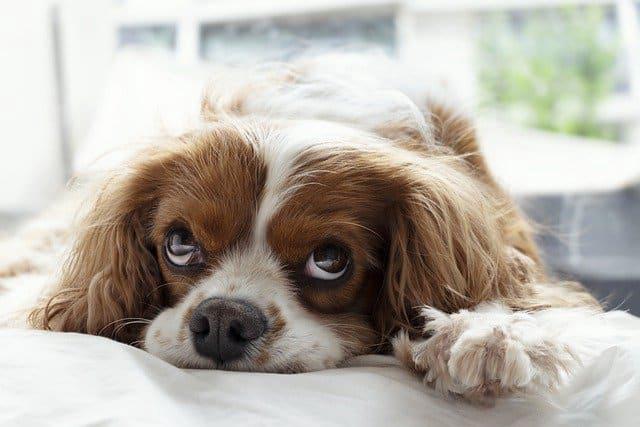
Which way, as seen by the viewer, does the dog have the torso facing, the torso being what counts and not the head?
toward the camera
